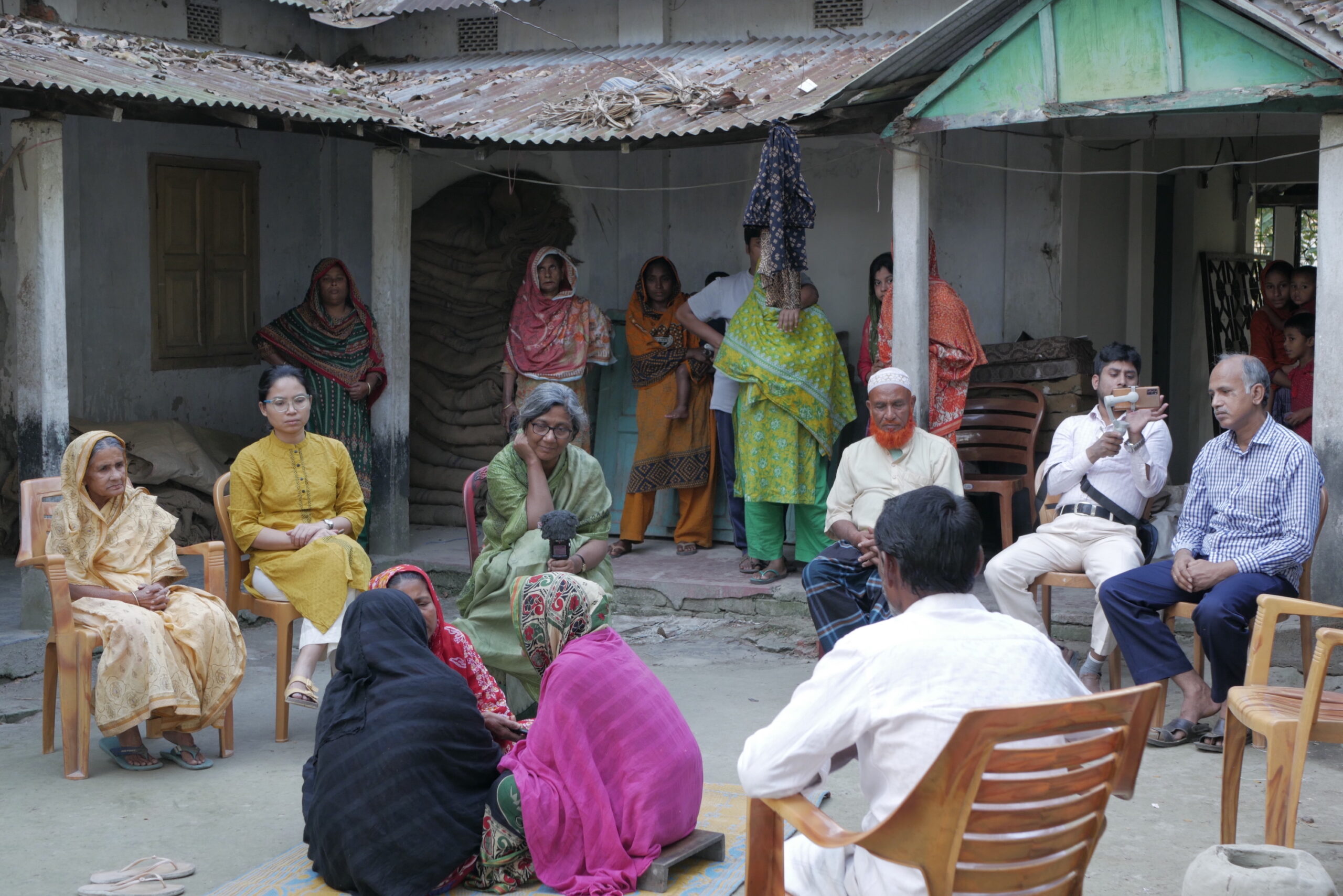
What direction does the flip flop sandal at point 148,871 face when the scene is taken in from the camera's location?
facing to the right of the viewer

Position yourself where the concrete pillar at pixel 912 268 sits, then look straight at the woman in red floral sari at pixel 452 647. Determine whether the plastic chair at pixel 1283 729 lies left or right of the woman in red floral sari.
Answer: left

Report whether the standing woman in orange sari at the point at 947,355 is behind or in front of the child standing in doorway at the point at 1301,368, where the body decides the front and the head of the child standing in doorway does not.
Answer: in front

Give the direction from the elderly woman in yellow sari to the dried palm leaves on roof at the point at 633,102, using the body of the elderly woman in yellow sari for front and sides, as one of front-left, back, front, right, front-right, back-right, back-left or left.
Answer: left

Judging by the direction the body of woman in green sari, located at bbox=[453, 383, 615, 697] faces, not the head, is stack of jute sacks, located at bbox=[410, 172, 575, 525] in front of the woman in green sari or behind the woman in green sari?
behind

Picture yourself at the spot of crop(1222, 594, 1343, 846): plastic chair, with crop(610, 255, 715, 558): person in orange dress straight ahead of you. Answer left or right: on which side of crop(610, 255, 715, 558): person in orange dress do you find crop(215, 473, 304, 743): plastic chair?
left

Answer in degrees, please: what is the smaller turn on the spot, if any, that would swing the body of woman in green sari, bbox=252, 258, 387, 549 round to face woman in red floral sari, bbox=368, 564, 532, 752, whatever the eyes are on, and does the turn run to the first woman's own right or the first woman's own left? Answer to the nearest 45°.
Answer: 0° — they already face them

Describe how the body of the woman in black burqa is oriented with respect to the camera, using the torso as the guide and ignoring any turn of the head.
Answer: away from the camera

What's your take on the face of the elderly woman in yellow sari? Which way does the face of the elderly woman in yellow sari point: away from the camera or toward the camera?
toward the camera

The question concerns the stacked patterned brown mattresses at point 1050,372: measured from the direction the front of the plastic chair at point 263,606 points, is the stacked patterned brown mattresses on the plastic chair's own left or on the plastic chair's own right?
on the plastic chair's own left

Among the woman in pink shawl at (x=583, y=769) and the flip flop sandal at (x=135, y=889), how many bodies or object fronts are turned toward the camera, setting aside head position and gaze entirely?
0

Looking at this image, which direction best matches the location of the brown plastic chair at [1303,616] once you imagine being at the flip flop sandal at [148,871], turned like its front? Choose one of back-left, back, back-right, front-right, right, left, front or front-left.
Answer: front

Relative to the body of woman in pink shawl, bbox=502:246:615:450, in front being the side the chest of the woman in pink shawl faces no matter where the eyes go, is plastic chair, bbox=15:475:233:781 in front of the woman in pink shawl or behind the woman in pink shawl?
in front

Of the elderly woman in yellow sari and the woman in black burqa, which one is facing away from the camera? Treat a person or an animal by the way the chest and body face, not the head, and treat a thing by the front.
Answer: the woman in black burqa

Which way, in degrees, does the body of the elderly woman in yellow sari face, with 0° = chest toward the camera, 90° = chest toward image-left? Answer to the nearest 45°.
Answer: approximately 315°

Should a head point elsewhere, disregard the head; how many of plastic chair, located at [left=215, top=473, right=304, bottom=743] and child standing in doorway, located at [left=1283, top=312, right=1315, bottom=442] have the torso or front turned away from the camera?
0

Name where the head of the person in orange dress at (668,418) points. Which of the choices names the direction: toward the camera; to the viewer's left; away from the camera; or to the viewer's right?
toward the camera

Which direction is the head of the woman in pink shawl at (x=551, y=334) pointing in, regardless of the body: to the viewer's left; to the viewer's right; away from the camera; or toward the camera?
toward the camera
